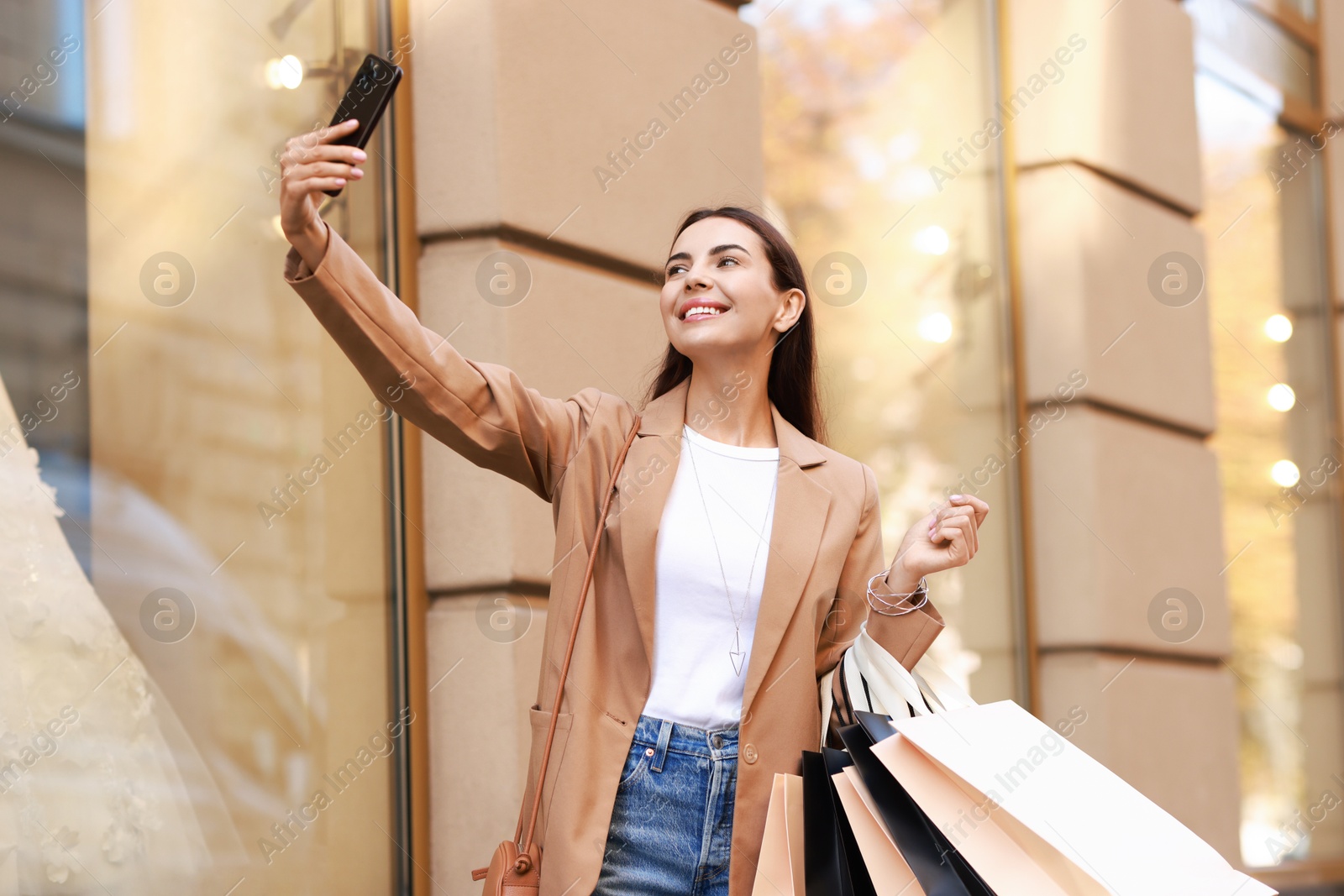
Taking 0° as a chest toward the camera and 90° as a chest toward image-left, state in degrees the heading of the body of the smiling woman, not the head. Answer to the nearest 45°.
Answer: approximately 0°
